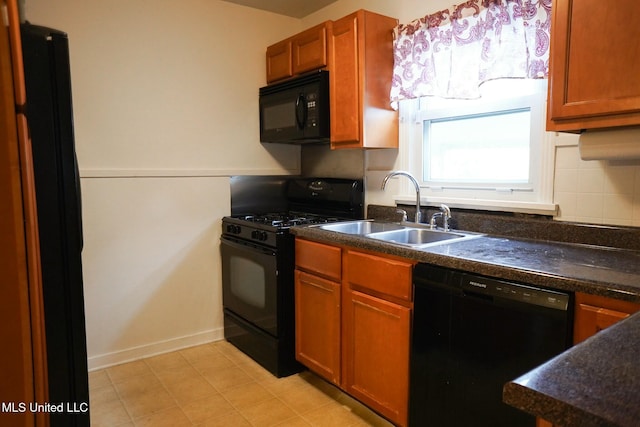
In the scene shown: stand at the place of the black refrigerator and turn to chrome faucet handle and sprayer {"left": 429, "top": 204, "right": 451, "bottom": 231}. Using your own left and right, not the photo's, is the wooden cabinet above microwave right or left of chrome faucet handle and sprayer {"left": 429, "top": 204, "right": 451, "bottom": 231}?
left

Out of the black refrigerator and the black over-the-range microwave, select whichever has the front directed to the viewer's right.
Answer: the black refrigerator

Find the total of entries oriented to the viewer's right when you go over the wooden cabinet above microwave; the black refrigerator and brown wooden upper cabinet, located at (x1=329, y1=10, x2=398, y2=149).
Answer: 1

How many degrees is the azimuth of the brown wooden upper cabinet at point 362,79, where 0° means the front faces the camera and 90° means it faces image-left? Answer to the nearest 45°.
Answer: approximately 45°

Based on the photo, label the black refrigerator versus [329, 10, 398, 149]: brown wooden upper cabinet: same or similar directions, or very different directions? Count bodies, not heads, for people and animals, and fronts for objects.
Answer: very different directions

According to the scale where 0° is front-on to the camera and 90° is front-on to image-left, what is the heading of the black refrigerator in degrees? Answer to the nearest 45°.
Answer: approximately 270°

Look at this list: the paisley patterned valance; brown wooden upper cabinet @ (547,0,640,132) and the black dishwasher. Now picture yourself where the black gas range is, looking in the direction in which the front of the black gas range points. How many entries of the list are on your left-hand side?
3

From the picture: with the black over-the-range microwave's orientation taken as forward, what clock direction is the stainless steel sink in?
The stainless steel sink is roughly at 9 o'clock from the black over-the-range microwave.

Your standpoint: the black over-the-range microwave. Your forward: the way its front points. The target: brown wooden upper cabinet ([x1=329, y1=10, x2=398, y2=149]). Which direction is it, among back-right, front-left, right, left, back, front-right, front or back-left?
left

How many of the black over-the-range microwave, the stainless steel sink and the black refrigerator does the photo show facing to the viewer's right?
1
